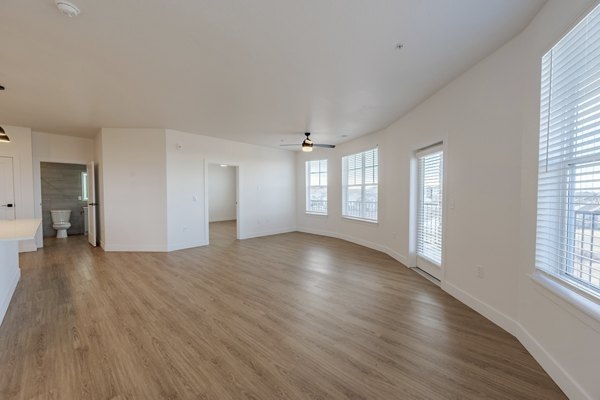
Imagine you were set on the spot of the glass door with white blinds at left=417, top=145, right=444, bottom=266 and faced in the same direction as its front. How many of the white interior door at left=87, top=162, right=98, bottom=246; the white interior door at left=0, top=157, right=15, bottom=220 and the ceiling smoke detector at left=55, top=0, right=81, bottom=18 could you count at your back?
0

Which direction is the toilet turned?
toward the camera

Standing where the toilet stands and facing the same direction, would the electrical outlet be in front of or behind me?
in front

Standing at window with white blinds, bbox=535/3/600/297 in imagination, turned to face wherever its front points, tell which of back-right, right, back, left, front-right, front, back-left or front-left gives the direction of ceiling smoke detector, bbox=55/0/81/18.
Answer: front

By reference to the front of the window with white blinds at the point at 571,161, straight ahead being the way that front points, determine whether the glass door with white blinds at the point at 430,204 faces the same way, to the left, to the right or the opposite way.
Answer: the same way

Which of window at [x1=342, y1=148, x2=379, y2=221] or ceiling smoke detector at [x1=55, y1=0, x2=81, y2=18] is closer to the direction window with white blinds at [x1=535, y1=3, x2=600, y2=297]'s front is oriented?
the ceiling smoke detector

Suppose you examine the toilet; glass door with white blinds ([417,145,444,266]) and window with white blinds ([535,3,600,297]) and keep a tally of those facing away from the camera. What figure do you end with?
0

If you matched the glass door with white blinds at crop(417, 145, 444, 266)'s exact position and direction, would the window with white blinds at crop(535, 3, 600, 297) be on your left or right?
on your left

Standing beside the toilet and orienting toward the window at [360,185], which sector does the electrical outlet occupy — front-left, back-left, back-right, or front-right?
front-right

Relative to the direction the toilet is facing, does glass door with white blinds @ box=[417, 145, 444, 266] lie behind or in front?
in front

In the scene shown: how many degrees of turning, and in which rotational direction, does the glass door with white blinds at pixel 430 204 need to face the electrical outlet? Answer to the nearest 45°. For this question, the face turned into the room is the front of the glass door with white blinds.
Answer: approximately 90° to its left

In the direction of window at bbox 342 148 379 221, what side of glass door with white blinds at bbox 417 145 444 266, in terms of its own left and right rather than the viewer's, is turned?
right

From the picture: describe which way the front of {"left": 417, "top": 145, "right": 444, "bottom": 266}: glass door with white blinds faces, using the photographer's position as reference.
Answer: facing the viewer and to the left of the viewer

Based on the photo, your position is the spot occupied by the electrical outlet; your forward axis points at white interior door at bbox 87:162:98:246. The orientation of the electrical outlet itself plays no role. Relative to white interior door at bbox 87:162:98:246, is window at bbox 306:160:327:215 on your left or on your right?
right

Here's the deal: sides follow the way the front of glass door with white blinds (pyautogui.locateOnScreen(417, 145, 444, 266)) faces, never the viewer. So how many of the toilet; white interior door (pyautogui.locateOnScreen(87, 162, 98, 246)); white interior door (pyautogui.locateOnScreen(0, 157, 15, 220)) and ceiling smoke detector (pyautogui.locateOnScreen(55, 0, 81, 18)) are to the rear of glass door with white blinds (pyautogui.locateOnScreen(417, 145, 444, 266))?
0
